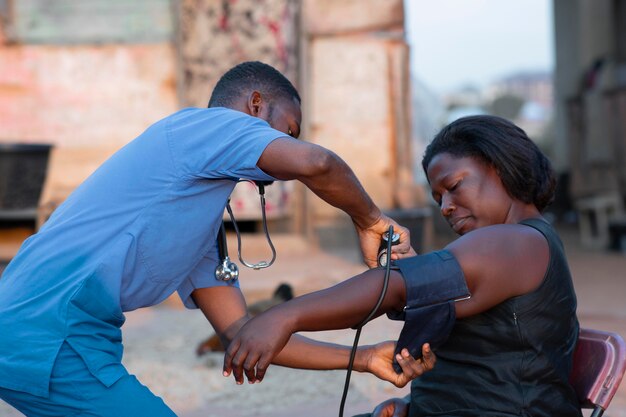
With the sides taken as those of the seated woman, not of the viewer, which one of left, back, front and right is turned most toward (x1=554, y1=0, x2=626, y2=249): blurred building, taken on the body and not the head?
right

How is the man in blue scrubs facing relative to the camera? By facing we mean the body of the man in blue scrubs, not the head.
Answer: to the viewer's right

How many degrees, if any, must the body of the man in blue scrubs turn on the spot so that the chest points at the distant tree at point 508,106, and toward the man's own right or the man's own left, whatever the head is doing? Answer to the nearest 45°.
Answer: approximately 90° to the man's own left

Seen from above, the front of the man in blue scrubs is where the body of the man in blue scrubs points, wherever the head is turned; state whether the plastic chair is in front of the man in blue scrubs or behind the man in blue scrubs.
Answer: in front

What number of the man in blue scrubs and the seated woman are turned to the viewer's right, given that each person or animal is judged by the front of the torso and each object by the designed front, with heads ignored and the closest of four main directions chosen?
1

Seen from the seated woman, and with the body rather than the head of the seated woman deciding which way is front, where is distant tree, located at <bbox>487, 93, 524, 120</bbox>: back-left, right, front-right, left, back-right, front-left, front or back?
right

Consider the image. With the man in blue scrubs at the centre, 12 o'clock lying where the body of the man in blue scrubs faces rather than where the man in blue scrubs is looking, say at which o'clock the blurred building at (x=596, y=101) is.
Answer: The blurred building is roughly at 10 o'clock from the man in blue scrubs.

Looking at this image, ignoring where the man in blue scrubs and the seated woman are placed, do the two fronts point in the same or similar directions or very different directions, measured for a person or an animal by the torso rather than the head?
very different directions

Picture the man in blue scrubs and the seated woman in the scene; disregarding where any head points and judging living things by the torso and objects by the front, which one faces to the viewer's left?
the seated woman

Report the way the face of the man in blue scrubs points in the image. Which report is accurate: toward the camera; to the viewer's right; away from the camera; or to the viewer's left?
to the viewer's right

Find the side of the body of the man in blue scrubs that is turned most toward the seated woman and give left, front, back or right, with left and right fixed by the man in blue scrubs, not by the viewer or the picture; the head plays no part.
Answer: front

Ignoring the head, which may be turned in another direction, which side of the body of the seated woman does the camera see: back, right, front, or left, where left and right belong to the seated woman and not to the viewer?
left

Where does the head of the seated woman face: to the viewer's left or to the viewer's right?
to the viewer's left
